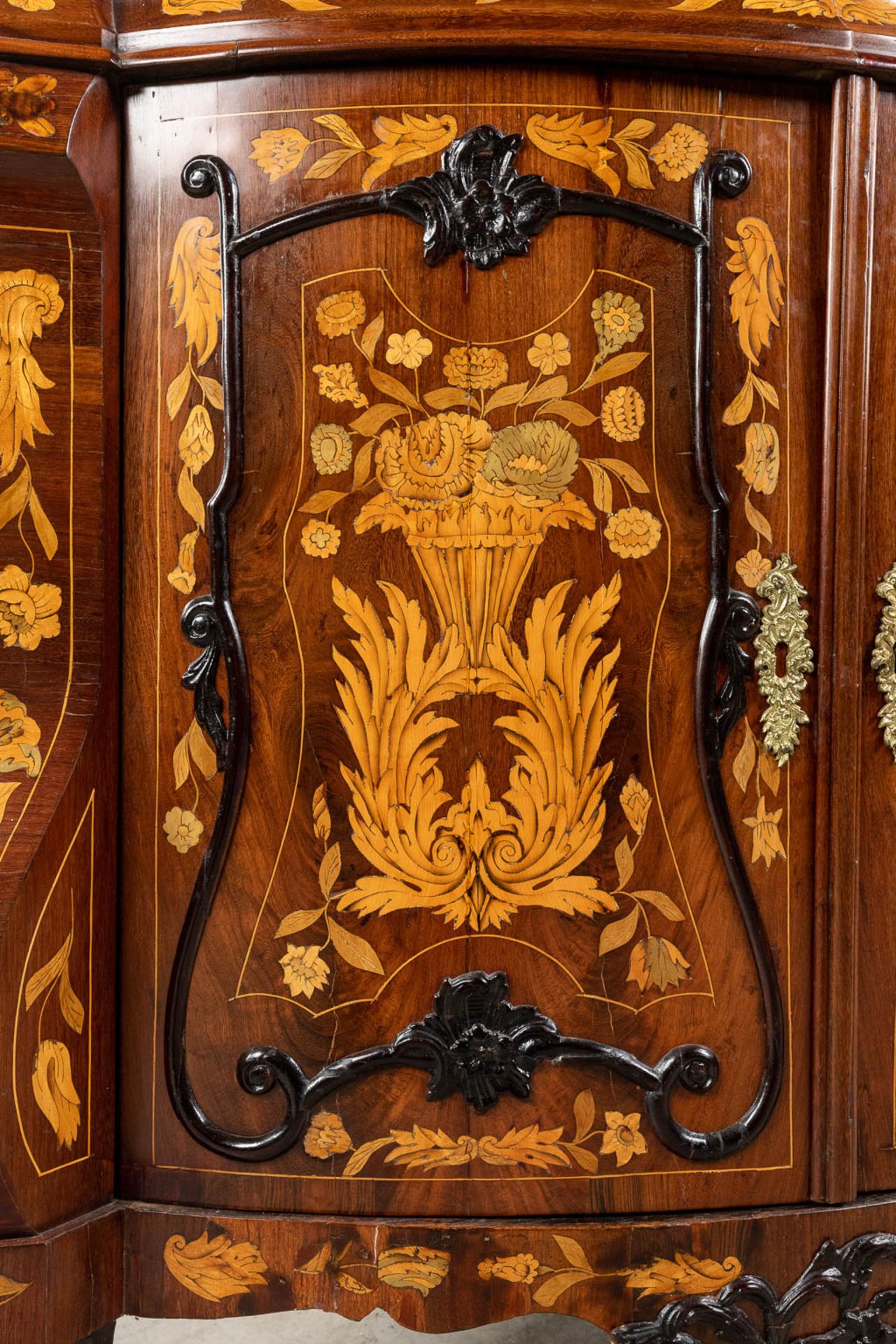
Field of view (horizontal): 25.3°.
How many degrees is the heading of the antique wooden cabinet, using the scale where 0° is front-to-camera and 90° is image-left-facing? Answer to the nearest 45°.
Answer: approximately 0°
